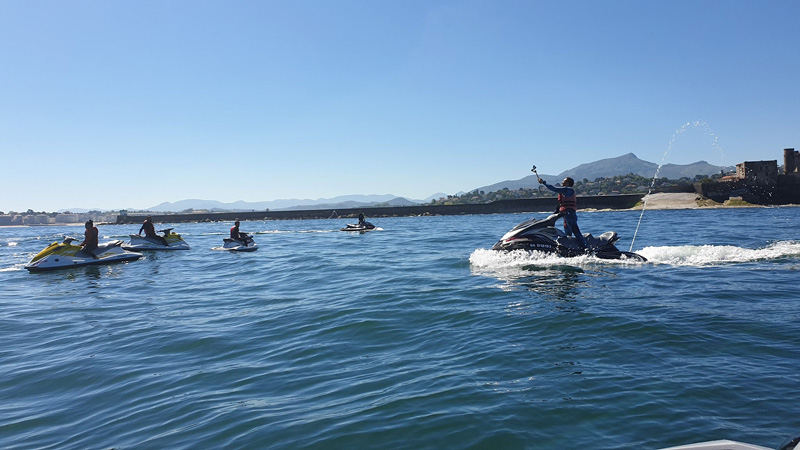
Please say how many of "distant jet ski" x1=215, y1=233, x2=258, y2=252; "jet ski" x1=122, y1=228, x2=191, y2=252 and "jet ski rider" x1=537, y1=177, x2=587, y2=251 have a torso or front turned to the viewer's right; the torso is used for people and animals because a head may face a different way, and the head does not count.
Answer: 2

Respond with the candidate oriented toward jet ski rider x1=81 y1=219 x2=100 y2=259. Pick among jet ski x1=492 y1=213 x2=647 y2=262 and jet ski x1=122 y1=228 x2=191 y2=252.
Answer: jet ski x1=492 y1=213 x2=647 y2=262

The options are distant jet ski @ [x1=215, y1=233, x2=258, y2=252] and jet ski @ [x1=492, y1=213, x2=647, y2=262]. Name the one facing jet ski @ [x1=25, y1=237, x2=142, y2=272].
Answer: jet ski @ [x1=492, y1=213, x2=647, y2=262]

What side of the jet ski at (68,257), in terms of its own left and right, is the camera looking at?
left

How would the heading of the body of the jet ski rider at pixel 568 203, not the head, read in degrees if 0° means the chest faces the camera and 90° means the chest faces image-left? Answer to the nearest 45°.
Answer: approximately 90°

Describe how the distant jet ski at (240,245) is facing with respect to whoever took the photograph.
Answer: facing to the right of the viewer

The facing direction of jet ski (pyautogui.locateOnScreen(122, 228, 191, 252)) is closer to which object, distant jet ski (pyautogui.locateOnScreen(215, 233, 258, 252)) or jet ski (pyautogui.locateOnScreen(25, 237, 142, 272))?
the distant jet ski

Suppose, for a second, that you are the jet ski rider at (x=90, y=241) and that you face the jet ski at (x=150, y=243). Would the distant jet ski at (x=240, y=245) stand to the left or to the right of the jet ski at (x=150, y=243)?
right

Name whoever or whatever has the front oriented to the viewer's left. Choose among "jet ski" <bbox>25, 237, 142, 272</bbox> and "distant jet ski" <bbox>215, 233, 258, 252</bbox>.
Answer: the jet ski

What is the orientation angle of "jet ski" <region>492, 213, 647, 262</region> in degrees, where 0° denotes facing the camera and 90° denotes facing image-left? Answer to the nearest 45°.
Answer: approximately 90°

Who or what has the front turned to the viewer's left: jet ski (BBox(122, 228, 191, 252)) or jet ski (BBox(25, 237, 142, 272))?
jet ski (BBox(25, 237, 142, 272))

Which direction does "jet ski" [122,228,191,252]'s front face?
to the viewer's right
